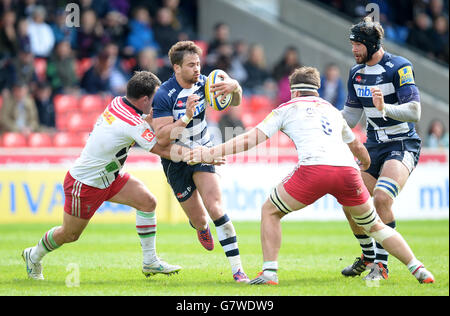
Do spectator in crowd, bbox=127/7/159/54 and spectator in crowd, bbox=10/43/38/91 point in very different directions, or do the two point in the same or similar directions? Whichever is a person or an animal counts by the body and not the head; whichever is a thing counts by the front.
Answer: same or similar directions

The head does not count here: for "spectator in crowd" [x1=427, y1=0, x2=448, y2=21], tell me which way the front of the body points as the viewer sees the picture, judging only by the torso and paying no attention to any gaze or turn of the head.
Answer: toward the camera

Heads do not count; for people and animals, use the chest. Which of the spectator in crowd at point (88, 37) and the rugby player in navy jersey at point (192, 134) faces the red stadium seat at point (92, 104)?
the spectator in crowd

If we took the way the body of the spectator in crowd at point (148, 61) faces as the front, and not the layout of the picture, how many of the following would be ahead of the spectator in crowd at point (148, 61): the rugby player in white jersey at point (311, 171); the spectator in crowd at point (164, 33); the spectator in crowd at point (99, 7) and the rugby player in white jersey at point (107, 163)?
2

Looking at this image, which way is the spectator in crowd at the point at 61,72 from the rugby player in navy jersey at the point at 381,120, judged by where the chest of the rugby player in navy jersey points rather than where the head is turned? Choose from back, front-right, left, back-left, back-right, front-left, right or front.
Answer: right

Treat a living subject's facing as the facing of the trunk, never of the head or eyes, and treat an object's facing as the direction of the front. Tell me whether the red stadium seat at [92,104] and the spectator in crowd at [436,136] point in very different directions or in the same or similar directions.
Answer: same or similar directions

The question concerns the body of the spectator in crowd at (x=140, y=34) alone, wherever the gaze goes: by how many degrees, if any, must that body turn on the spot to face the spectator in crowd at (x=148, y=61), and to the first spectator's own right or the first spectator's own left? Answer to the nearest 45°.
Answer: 0° — they already face them

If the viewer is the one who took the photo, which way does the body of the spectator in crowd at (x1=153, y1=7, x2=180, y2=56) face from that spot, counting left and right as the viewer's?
facing the viewer

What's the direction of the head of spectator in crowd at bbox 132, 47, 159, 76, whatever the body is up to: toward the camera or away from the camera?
toward the camera

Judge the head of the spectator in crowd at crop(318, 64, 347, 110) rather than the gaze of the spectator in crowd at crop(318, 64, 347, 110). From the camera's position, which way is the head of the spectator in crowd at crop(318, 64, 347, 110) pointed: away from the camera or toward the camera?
toward the camera

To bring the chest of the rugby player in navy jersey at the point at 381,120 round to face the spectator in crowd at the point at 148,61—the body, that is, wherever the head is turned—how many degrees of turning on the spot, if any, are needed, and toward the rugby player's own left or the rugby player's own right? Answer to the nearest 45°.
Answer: approximately 90° to the rugby player's own right

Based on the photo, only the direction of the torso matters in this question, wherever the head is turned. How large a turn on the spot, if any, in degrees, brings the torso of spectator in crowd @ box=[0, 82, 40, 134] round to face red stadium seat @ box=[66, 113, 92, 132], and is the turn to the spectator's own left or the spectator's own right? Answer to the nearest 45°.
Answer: approximately 90° to the spectator's own left

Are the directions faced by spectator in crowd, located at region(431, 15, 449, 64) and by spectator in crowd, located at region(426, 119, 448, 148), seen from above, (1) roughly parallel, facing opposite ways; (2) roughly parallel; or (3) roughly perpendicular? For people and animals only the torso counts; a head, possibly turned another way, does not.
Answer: roughly parallel

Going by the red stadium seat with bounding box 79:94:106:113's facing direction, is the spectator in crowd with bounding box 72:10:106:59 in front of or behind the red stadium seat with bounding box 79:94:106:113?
behind

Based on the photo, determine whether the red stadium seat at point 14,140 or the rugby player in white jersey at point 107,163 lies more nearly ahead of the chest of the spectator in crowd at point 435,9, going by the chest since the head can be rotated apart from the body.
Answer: the rugby player in white jersey

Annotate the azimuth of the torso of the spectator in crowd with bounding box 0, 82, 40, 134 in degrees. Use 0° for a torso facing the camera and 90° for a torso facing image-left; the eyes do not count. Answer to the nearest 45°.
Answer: approximately 0°

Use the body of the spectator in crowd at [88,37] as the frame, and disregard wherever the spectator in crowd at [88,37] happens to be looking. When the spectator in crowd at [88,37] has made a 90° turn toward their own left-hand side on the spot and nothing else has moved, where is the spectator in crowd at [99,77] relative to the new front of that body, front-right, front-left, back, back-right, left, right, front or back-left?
right
